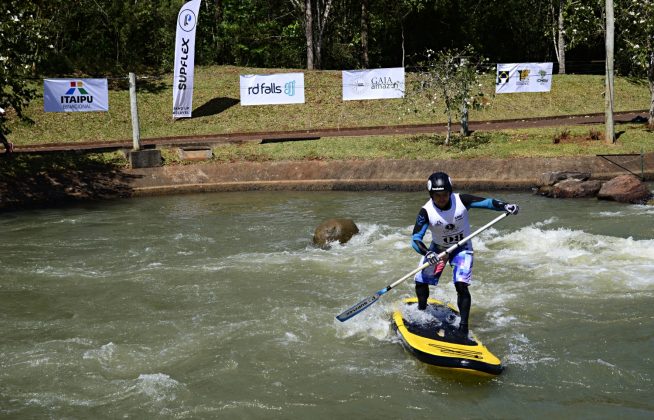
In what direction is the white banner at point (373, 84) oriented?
toward the camera

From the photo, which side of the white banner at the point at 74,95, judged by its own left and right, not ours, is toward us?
front

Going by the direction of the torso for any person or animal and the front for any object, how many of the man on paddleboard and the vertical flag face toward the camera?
2

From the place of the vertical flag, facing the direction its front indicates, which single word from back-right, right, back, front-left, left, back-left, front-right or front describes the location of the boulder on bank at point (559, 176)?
front-left

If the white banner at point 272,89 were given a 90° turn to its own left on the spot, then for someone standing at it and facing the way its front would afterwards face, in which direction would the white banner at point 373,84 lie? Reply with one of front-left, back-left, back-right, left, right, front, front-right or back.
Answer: front

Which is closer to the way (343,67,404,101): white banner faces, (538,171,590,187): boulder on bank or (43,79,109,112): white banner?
the boulder on bank

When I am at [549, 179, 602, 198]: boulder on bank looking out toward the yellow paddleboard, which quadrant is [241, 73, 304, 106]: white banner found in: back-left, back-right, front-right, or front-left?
back-right

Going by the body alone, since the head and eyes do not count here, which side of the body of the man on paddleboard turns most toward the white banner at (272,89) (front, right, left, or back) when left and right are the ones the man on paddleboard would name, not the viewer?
back

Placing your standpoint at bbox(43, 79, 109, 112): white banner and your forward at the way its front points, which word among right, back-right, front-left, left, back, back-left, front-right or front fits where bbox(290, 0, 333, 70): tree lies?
back-left

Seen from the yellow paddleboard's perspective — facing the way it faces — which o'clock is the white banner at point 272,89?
The white banner is roughly at 7 o'clock from the yellow paddleboard.

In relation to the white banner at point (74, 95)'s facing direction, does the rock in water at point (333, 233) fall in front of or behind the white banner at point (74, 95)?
in front

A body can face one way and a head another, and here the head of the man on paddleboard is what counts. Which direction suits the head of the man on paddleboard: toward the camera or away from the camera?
toward the camera

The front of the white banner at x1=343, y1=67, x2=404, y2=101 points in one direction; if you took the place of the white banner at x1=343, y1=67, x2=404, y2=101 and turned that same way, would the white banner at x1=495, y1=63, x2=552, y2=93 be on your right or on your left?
on your left

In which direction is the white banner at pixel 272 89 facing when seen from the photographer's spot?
facing the viewer
